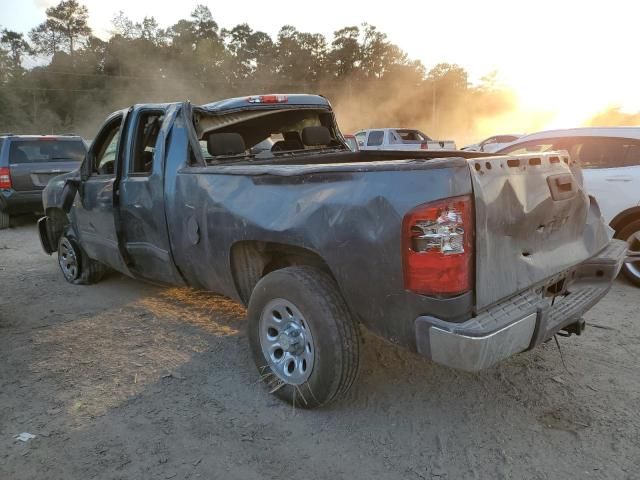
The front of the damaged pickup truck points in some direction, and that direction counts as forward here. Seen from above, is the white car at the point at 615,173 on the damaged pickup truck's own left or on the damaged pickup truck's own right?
on the damaged pickup truck's own right

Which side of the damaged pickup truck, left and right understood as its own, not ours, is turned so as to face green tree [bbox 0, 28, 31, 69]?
front

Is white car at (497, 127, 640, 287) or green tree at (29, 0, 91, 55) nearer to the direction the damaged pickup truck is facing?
the green tree

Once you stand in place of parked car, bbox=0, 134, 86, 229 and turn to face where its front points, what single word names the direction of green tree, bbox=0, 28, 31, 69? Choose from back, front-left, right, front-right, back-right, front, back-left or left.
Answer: front

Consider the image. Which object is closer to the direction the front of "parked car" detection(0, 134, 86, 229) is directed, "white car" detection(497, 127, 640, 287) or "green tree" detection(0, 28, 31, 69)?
the green tree

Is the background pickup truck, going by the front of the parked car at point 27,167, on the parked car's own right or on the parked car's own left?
on the parked car's own right

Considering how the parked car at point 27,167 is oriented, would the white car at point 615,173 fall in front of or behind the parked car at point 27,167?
behind

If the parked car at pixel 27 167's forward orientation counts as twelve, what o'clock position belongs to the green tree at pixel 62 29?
The green tree is roughly at 12 o'clock from the parked car.

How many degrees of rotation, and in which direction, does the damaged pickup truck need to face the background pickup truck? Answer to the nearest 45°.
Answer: approximately 45° to its right

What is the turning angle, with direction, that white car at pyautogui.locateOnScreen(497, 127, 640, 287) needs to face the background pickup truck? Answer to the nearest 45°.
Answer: approximately 45° to its right

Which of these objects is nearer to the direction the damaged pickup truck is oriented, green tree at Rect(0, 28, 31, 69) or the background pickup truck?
the green tree

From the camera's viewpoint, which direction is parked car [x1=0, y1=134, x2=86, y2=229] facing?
away from the camera

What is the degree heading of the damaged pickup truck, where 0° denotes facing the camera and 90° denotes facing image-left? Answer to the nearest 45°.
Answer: approximately 135°
